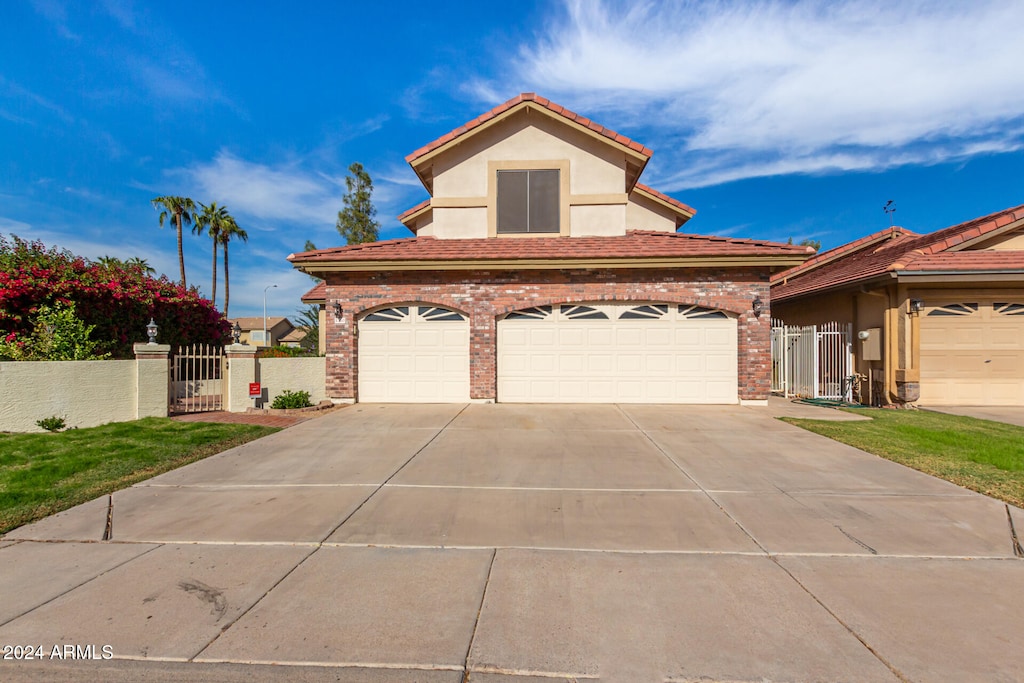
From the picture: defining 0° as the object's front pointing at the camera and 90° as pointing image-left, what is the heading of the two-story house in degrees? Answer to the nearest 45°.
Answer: approximately 0°

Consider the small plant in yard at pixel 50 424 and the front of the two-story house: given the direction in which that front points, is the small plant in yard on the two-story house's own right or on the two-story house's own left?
on the two-story house's own right

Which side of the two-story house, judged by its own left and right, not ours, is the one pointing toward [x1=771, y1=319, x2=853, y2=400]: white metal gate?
left

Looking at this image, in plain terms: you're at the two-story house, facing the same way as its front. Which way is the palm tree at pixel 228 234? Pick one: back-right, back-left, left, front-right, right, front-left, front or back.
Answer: back-right

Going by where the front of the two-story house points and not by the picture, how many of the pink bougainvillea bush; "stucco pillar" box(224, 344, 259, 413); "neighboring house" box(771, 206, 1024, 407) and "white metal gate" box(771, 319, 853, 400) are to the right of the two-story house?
2

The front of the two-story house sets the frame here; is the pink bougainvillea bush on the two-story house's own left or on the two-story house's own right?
on the two-story house's own right

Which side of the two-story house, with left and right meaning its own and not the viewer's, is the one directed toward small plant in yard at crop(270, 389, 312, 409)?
right

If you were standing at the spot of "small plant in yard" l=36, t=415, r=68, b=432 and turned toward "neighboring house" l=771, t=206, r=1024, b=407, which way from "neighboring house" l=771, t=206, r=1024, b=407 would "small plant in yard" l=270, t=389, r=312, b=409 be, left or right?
left

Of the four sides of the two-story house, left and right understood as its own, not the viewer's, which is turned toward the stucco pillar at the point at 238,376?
right

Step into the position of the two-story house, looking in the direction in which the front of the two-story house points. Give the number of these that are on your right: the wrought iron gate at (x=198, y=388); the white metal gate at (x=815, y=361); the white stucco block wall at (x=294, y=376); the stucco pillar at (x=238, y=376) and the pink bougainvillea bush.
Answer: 4

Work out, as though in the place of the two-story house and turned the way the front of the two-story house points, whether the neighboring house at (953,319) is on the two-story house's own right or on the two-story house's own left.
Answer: on the two-story house's own left

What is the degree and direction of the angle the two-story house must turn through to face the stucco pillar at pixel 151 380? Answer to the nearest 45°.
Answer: approximately 90° to its right

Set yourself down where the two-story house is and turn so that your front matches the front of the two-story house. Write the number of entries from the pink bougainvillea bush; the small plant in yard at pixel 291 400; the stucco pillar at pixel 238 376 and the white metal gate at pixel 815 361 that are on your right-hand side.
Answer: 3
